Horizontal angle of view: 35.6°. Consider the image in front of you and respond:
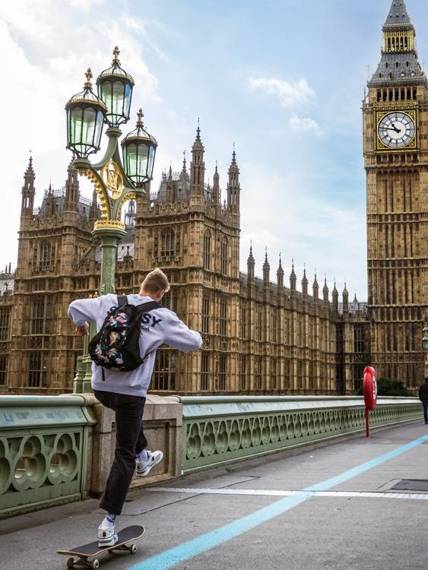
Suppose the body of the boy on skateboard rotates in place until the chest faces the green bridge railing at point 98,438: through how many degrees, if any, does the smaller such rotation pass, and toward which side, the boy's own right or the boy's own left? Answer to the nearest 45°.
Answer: approximately 45° to the boy's own left

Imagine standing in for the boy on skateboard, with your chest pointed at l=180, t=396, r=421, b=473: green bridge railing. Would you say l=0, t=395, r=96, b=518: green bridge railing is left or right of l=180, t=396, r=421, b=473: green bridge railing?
left

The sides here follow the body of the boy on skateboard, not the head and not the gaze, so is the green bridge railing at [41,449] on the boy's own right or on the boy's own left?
on the boy's own left

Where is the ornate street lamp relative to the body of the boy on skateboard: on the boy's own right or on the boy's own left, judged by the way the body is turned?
on the boy's own left

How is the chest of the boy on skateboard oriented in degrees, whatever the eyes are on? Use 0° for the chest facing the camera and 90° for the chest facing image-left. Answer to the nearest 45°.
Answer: approximately 225°
